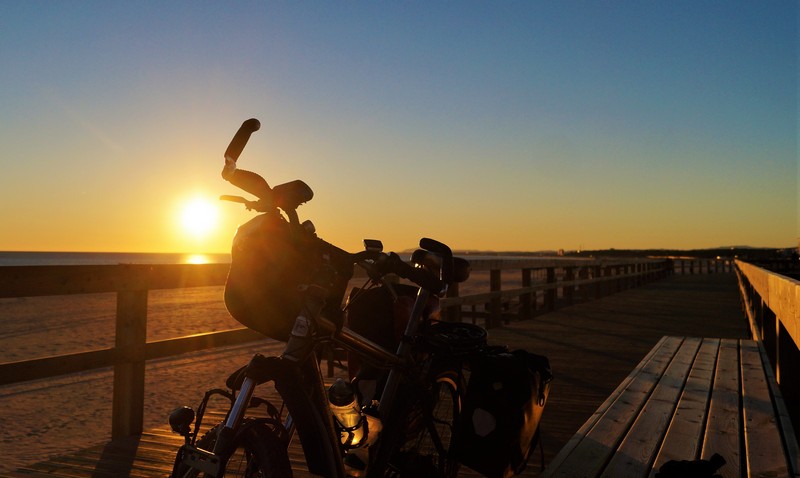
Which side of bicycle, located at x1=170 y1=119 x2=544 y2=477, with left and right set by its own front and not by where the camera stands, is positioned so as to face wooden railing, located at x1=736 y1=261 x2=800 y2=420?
back

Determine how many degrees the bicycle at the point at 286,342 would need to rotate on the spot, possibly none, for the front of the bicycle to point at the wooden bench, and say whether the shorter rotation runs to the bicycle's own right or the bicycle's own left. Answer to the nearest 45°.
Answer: approximately 180°

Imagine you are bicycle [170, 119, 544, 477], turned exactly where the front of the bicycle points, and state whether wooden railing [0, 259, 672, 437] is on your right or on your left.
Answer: on your right

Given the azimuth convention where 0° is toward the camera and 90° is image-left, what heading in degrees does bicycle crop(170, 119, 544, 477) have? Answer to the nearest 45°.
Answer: approximately 45°
